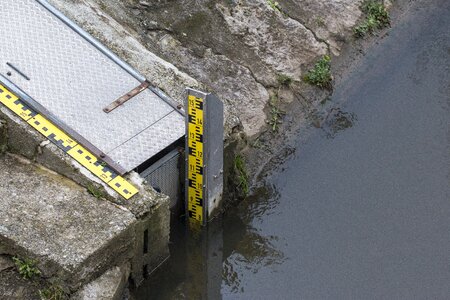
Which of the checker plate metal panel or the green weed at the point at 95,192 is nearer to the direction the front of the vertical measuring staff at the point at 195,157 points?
the green weed

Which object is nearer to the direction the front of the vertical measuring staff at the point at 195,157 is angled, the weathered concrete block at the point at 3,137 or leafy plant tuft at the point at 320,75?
the weathered concrete block

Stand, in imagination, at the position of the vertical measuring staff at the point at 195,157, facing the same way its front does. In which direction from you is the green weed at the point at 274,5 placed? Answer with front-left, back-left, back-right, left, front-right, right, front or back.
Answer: back-right

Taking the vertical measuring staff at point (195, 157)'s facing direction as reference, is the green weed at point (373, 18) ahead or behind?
behind

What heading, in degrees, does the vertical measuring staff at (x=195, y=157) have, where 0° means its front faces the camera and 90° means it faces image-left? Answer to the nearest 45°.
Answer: approximately 45°
